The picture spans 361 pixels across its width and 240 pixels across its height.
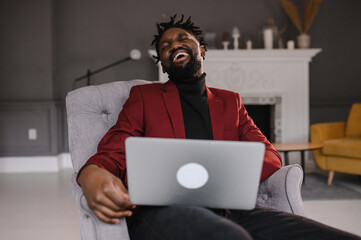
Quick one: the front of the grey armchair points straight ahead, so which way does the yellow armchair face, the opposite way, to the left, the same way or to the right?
to the right

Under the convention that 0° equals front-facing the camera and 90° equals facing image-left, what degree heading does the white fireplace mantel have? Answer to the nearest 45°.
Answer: approximately 0°

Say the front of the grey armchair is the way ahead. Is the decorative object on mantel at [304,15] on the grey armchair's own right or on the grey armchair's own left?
on the grey armchair's own left

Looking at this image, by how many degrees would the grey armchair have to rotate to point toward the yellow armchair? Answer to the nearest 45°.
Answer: approximately 90° to its left

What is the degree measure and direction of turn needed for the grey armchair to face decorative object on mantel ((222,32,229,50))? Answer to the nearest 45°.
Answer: approximately 135° to its left

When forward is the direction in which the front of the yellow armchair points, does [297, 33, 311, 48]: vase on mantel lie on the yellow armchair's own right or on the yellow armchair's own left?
on the yellow armchair's own right
